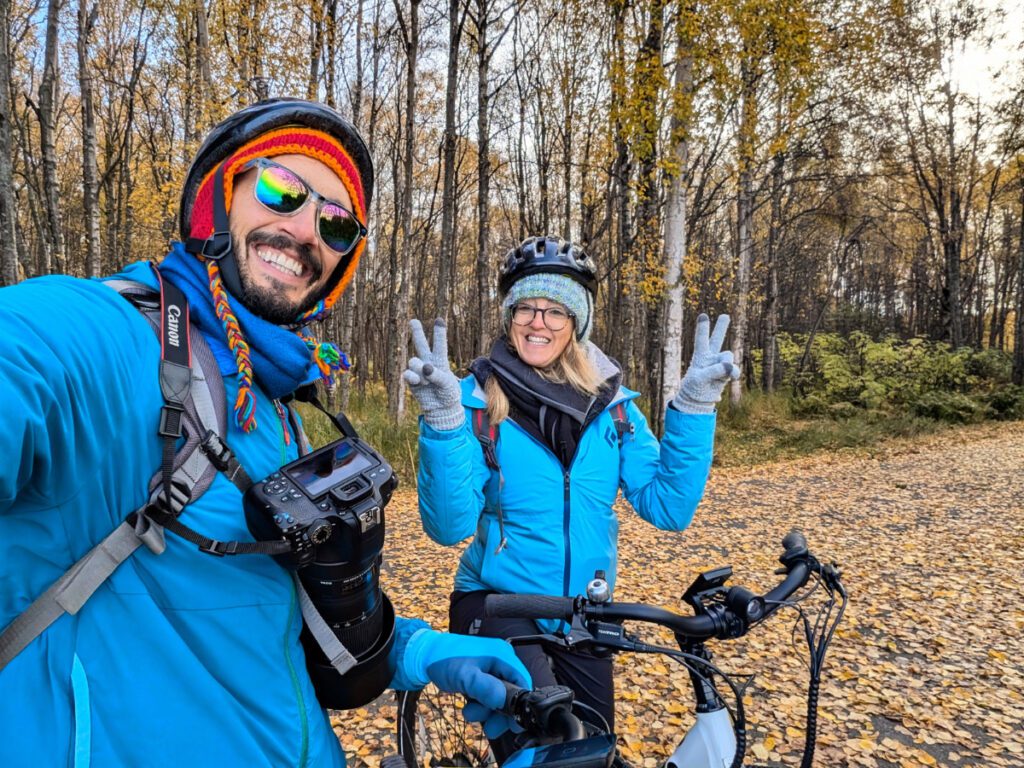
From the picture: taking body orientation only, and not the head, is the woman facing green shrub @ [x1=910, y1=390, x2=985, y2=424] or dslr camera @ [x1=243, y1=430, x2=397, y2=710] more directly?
the dslr camera

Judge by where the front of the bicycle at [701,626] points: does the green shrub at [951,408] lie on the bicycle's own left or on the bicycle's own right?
on the bicycle's own left

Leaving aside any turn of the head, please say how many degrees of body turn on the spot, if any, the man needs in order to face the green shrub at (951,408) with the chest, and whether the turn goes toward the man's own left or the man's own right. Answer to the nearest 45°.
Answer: approximately 90° to the man's own left

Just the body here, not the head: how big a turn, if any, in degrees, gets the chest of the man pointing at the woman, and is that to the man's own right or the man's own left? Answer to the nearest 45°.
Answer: approximately 90° to the man's own left

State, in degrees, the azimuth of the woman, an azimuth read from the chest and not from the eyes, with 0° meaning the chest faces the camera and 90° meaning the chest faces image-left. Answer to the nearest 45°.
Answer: approximately 0°

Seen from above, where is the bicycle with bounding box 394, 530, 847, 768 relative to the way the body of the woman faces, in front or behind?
in front

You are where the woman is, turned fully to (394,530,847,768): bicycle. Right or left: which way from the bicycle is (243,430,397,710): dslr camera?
right

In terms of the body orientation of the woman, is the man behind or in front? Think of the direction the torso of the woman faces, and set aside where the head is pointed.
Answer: in front

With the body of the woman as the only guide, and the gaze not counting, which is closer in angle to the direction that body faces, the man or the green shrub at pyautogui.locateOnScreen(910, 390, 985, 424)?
the man

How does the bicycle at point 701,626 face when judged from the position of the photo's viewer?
facing the viewer and to the right of the viewer
